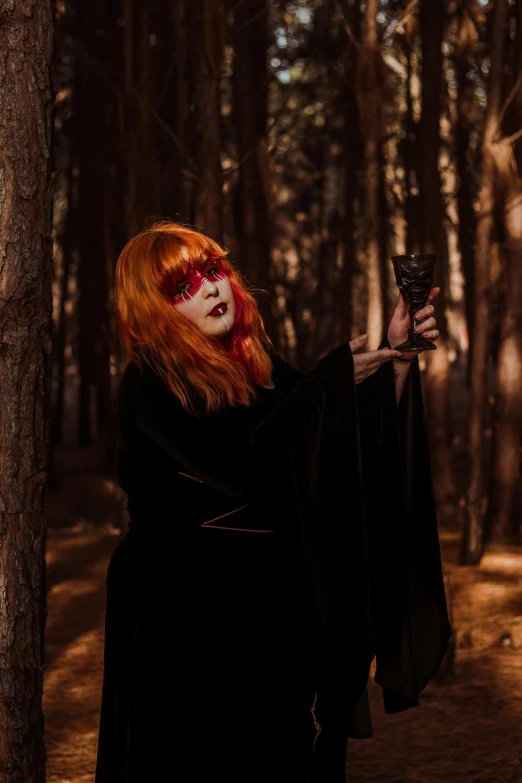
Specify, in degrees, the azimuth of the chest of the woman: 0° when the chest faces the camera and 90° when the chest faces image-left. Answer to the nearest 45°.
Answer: approximately 315°

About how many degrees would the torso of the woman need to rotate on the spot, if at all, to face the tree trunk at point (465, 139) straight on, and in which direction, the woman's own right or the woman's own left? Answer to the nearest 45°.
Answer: approximately 135° to the woman's own left

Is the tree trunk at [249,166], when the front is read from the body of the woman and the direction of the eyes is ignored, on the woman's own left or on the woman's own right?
on the woman's own left

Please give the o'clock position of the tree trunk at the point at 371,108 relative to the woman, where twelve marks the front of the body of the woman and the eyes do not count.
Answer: The tree trunk is roughly at 8 o'clock from the woman.

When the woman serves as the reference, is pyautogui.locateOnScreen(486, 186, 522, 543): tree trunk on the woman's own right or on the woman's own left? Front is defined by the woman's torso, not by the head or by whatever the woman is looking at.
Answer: on the woman's own left
